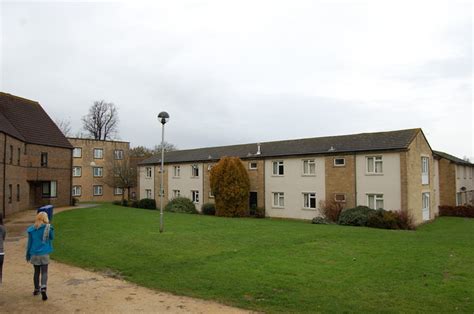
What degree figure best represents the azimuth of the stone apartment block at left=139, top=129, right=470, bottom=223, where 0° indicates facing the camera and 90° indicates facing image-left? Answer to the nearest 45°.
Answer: approximately 45°

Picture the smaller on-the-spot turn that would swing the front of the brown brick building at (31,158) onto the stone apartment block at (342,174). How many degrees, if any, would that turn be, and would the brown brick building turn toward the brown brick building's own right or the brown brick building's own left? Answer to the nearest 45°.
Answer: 0° — it already faces it

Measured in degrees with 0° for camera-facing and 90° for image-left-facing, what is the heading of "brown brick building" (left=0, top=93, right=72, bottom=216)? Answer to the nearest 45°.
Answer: approximately 315°

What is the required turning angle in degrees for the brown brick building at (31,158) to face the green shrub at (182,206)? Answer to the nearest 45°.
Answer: approximately 45° to its left

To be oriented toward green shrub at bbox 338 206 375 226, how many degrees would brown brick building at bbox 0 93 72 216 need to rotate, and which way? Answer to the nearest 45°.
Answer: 0° — it already faces it
